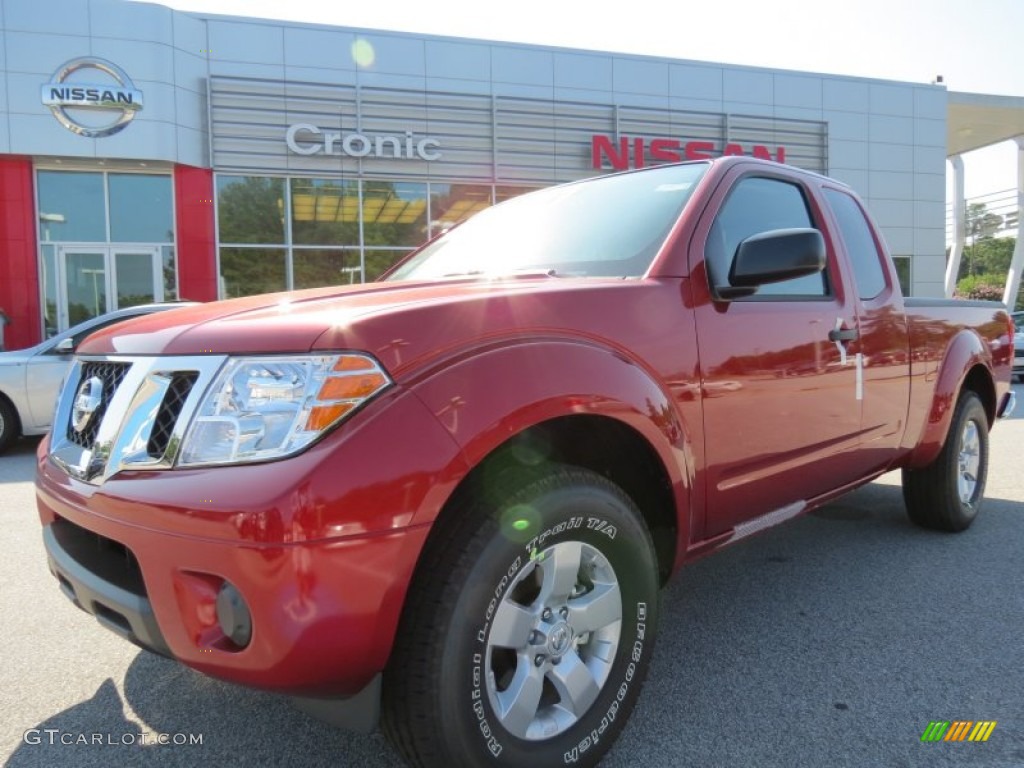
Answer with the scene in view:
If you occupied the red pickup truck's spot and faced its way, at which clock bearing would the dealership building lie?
The dealership building is roughly at 4 o'clock from the red pickup truck.

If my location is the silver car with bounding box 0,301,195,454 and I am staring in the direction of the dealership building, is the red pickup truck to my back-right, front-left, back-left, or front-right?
back-right

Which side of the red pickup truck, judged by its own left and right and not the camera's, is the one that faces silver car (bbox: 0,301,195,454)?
right

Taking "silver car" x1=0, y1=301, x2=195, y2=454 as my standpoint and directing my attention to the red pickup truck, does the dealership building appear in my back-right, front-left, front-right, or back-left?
back-left
